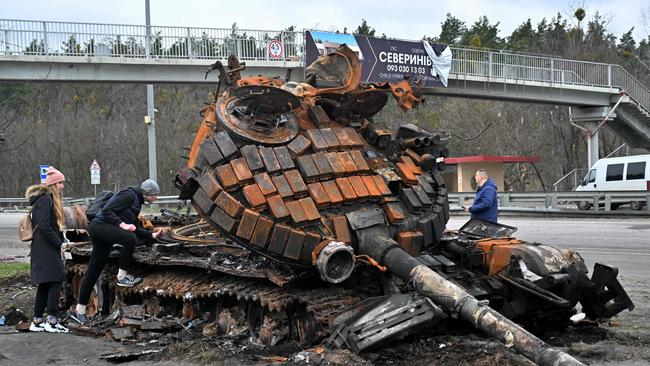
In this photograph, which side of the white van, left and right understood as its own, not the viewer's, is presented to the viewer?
left

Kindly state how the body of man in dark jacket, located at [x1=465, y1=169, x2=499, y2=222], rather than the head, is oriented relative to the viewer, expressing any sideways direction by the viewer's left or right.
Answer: facing to the left of the viewer

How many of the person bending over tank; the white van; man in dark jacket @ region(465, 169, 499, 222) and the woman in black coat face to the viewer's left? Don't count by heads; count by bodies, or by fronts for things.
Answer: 2

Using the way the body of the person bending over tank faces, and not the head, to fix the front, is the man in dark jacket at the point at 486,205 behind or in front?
in front

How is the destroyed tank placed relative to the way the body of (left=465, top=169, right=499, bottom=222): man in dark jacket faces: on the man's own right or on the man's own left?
on the man's own left

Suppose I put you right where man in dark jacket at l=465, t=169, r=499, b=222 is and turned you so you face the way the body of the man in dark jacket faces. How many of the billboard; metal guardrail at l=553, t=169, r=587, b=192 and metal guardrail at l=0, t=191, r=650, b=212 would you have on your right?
3

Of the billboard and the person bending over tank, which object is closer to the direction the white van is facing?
the billboard

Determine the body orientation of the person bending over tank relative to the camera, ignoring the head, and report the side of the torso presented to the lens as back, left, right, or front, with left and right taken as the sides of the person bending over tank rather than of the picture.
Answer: right

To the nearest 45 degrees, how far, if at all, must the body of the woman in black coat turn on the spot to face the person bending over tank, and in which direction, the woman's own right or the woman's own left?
0° — they already face them

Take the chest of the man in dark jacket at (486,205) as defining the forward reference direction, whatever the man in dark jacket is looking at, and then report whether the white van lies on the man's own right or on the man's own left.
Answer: on the man's own right

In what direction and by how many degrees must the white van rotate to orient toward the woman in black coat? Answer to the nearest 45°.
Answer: approximately 90° to its left

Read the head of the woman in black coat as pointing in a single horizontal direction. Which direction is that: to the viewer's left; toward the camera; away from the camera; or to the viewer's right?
to the viewer's right

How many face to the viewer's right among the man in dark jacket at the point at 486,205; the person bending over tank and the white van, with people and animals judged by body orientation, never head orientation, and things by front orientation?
1
